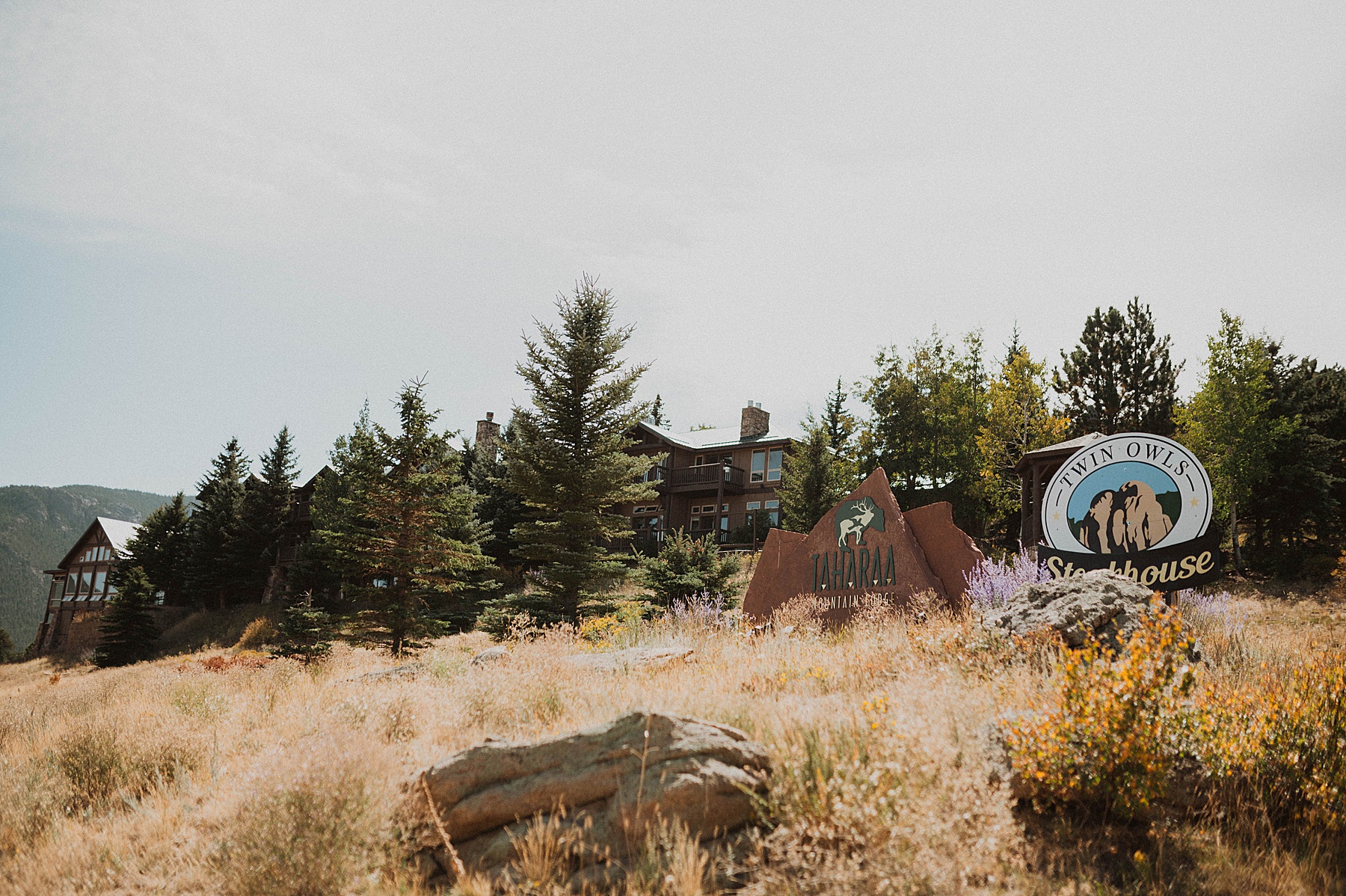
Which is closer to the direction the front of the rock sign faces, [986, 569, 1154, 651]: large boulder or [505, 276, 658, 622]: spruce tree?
the large boulder

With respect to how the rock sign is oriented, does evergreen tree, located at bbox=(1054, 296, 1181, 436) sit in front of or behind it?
behind

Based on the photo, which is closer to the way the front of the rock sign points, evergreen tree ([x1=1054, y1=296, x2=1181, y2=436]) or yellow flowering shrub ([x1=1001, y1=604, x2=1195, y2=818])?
the yellow flowering shrub

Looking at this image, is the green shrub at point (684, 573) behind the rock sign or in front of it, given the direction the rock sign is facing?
behind

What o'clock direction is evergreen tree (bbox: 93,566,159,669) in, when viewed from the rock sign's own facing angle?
The evergreen tree is roughly at 4 o'clock from the rock sign.

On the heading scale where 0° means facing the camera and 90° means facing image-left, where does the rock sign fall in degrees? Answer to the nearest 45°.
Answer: approximately 0°

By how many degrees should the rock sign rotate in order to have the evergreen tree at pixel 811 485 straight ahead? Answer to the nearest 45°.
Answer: approximately 180°

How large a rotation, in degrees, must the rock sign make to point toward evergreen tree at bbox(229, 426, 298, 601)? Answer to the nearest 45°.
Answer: approximately 135° to its right

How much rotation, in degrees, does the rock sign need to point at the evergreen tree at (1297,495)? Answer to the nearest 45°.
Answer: approximately 135° to its left

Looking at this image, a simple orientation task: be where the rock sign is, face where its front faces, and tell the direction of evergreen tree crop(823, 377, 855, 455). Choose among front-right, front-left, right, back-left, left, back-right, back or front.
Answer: back

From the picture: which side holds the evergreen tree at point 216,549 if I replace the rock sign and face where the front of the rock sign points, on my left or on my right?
on my right

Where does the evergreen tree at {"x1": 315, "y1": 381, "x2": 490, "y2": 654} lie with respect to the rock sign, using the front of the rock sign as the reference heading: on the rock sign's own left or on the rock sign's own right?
on the rock sign's own right

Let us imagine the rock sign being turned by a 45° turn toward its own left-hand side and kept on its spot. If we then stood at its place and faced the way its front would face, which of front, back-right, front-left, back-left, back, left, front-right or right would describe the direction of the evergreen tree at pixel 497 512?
back
